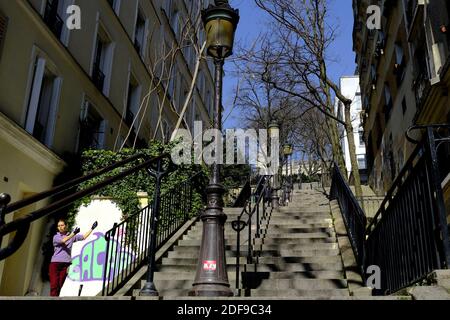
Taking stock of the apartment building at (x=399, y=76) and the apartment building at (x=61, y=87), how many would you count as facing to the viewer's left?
1

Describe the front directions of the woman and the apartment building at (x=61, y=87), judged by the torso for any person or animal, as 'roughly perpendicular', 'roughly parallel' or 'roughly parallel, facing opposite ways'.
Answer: roughly parallel

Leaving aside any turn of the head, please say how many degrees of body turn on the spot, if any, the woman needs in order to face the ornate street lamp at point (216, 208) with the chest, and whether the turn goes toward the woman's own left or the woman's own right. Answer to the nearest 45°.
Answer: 0° — they already face it

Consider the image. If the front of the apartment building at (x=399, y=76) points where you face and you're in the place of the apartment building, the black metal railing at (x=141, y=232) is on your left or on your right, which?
on your left

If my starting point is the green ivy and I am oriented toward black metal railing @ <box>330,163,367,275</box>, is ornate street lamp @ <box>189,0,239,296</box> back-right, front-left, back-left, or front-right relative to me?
front-right

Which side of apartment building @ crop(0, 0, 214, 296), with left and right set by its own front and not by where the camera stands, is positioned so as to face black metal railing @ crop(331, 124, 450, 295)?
front

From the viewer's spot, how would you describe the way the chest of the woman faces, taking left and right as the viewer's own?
facing the viewer and to the right of the viewer

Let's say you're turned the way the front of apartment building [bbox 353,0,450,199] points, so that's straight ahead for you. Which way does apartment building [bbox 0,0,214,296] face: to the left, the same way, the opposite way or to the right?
the opposite way

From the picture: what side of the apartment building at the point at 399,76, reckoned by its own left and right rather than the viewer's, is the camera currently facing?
left

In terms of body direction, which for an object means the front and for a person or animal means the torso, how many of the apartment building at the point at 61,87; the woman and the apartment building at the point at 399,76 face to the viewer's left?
1

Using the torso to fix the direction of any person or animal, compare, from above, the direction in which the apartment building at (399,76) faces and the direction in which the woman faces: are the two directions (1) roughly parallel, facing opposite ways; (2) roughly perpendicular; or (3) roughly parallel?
roughly parallel, facing opposite ways

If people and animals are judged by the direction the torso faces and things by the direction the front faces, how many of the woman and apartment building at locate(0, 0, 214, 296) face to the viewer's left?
0

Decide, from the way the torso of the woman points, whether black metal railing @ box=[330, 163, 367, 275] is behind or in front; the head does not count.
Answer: in front
